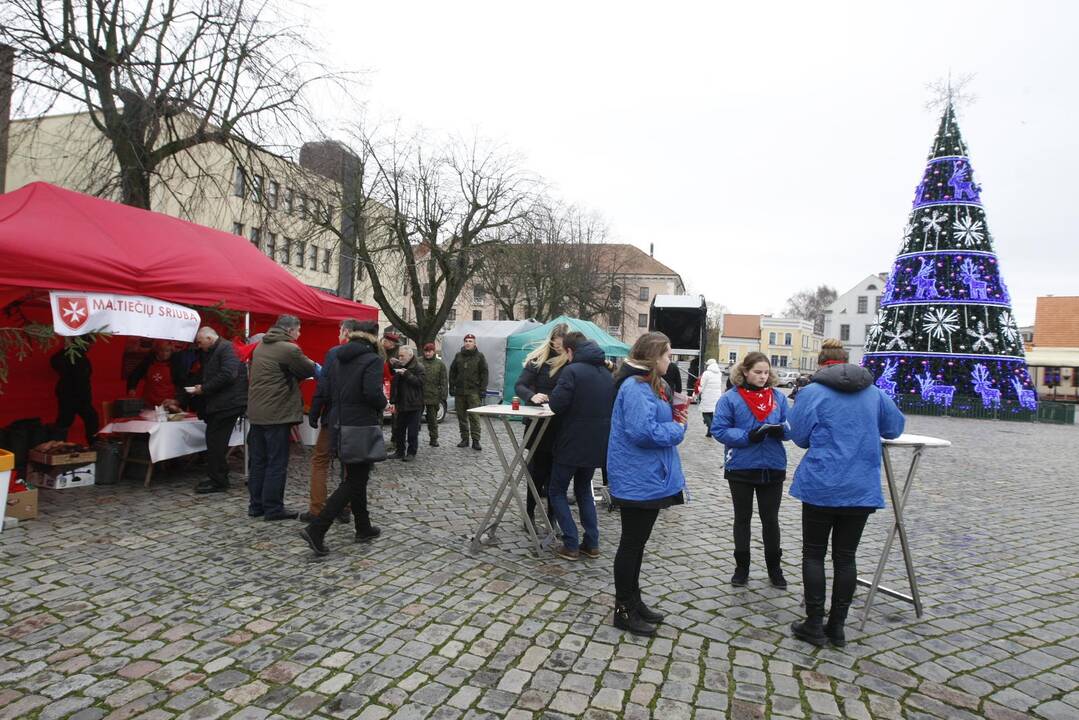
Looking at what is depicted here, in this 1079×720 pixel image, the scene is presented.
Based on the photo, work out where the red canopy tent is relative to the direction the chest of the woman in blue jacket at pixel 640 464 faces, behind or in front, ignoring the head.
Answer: behind

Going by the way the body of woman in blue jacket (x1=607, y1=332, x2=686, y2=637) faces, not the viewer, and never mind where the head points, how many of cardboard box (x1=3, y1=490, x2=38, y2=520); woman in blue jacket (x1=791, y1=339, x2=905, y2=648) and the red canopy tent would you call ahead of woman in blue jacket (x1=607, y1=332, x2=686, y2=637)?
1

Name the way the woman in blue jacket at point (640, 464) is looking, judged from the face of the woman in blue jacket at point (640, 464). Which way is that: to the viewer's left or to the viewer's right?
to the viewer's right

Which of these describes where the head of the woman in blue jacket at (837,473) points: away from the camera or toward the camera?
away from the camera

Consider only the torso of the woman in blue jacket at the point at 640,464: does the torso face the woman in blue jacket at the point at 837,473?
yes

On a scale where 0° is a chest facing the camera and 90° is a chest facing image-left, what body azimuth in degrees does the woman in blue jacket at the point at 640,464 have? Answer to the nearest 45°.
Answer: approximately 270°

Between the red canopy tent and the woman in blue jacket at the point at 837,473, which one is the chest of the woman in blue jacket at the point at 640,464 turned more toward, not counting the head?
the woman in blue jacket

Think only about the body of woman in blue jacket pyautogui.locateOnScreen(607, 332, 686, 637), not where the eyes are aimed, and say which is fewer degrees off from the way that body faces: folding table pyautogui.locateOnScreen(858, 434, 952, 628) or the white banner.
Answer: the folding table

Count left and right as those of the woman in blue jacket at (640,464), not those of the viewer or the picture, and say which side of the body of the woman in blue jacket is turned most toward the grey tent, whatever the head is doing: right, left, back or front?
left

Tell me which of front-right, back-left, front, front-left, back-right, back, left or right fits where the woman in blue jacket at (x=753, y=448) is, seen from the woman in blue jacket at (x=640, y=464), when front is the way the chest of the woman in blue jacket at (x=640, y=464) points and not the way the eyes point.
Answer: front-left

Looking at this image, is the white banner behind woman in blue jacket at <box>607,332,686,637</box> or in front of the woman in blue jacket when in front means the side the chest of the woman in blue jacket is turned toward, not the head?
behind

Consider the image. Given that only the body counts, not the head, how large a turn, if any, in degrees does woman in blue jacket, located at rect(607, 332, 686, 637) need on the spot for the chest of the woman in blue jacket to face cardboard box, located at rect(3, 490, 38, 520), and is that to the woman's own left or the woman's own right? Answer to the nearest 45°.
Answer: approximately 180°

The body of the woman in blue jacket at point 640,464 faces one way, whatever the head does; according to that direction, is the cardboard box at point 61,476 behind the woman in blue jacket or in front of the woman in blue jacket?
behind

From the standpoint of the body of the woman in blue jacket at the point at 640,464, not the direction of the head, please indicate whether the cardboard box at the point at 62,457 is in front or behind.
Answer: behind
